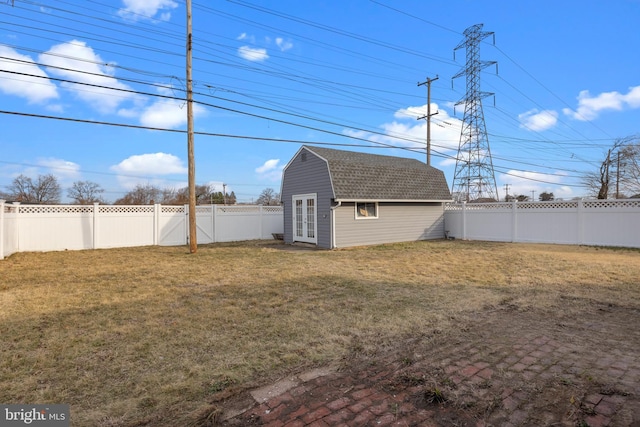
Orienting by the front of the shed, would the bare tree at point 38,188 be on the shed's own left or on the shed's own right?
on the shed's own right

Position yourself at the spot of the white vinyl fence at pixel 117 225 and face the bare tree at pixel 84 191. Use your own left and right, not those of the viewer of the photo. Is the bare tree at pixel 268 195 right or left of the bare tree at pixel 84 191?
right

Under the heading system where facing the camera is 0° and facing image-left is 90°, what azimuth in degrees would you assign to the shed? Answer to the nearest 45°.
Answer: approximately 45°

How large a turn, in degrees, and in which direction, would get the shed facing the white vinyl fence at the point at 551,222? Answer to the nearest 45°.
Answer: approximately 135° to its left

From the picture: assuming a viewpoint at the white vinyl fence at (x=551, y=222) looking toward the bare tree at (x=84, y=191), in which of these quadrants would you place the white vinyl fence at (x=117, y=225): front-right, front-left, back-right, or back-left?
front-left

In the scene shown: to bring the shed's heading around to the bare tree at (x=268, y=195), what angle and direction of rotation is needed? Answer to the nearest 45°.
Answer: approximately 135° to its right

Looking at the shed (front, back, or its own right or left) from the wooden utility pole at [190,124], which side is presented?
front

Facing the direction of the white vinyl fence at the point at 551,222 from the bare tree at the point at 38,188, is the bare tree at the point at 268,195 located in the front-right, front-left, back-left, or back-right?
front-left

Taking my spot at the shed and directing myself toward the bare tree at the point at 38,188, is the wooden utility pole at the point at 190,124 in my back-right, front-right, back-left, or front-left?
front-left

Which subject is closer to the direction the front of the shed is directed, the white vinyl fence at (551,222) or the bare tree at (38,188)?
the bare tree

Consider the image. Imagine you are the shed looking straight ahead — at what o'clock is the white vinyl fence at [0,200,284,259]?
The white vinyl fence is roughly at 1 o'clock from the shed.

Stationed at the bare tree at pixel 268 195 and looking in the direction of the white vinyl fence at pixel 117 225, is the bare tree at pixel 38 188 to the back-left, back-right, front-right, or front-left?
front-right
